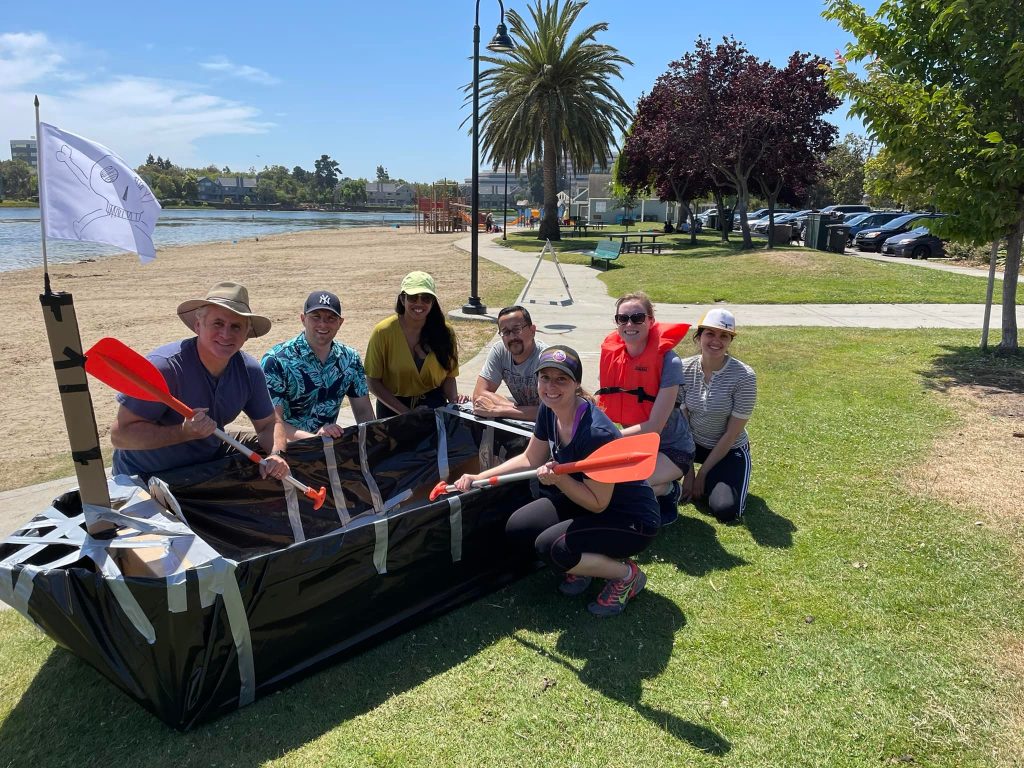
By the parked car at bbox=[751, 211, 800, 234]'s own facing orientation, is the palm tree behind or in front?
in front

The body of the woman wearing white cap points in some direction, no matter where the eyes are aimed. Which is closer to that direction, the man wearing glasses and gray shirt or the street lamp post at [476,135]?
the man wearing glasses and gray shirt

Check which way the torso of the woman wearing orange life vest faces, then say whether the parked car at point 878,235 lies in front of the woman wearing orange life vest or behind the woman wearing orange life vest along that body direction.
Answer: behind

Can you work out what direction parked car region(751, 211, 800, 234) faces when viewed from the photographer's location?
facing the viewer and to the left of the viewer

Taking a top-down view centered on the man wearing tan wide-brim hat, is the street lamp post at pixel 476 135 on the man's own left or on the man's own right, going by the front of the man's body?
on the man's own left

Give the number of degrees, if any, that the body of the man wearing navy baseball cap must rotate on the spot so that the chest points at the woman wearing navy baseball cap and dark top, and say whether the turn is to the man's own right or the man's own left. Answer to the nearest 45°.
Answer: approximately 45° to the man's own left

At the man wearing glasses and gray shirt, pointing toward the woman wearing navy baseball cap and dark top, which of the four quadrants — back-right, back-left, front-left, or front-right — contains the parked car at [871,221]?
back-left

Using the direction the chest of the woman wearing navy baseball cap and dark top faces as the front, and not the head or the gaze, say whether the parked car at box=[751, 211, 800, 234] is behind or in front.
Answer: behind

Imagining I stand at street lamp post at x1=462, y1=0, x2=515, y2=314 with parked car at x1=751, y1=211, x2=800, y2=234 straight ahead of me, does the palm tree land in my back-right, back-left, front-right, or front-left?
front-left

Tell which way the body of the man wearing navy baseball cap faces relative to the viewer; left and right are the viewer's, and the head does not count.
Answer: facing the viewer

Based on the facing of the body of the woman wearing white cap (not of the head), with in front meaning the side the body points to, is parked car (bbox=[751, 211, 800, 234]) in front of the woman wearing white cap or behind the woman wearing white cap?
behind

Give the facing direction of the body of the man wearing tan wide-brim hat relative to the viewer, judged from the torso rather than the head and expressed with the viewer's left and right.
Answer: facing the viewer and to the right of the viewer

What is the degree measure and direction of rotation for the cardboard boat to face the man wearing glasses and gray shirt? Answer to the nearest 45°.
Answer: approximately 180°

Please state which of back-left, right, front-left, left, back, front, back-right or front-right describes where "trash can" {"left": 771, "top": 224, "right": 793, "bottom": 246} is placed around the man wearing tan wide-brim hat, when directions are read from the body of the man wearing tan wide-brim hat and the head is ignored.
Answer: left
